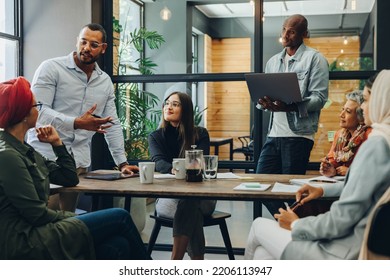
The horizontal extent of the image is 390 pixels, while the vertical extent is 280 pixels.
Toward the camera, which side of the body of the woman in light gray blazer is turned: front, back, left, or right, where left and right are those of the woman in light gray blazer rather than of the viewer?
left

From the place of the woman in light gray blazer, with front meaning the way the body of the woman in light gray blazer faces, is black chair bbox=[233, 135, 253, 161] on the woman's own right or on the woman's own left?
on the woman's own right

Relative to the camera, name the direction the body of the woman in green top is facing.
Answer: to the viewer's right

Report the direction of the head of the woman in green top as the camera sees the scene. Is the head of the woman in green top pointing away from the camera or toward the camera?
away from the camera

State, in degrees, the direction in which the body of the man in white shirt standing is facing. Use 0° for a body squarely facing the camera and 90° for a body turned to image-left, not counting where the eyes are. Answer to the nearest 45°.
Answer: approximately 315°

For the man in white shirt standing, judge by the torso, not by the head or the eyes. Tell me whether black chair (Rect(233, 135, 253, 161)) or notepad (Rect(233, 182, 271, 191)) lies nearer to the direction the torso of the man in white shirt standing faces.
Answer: the notepad

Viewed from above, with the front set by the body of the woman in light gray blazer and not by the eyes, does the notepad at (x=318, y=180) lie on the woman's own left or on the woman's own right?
on the woman's own right
